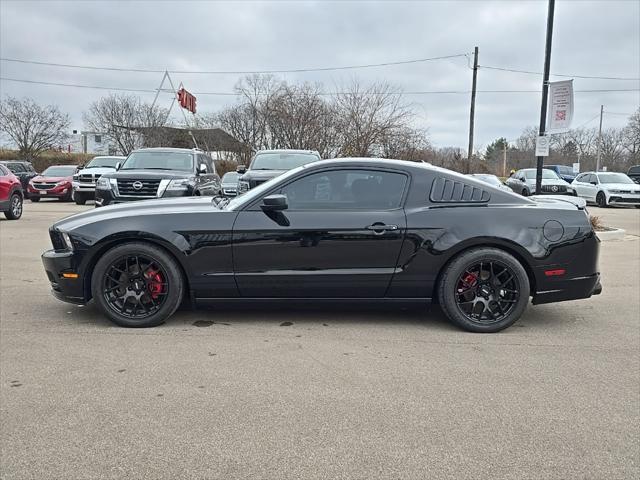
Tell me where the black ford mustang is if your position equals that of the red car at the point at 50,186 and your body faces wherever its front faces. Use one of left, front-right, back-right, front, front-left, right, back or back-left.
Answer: front-left

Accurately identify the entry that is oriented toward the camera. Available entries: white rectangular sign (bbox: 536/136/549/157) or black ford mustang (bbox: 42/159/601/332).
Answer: the white rectangular sign

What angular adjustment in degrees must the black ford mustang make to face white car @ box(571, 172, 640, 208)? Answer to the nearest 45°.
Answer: approximately 135° to its right

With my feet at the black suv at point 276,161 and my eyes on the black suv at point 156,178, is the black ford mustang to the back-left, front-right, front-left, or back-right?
front-left

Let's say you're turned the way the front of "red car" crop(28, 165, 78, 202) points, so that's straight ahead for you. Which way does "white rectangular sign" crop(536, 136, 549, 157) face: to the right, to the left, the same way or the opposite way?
the same way

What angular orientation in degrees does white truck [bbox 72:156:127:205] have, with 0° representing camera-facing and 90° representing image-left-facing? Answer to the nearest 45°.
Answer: approximately 45°

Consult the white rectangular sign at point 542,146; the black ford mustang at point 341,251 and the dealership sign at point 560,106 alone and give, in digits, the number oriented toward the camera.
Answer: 2

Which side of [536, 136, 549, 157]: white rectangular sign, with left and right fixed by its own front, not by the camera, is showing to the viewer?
front

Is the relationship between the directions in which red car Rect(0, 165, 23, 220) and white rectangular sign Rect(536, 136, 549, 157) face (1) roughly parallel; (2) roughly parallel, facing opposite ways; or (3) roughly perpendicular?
roughly parallel

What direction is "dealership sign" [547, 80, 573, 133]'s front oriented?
toward the camera

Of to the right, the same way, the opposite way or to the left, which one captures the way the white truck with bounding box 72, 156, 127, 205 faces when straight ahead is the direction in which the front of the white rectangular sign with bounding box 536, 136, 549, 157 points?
the same way

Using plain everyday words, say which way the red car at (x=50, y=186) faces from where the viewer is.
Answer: facing the viewer and to the left of the viewer

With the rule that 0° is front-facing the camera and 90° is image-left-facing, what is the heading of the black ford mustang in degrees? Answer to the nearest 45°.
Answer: approximately 90°

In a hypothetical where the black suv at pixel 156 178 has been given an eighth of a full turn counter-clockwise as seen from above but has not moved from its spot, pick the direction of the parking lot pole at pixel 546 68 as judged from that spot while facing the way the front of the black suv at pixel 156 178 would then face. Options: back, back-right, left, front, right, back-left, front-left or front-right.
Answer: left

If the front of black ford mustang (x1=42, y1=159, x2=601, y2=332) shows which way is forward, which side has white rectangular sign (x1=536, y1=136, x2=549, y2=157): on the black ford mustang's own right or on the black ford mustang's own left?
on the black ford mustang's own right

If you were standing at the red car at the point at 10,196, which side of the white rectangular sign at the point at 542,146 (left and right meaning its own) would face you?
right
